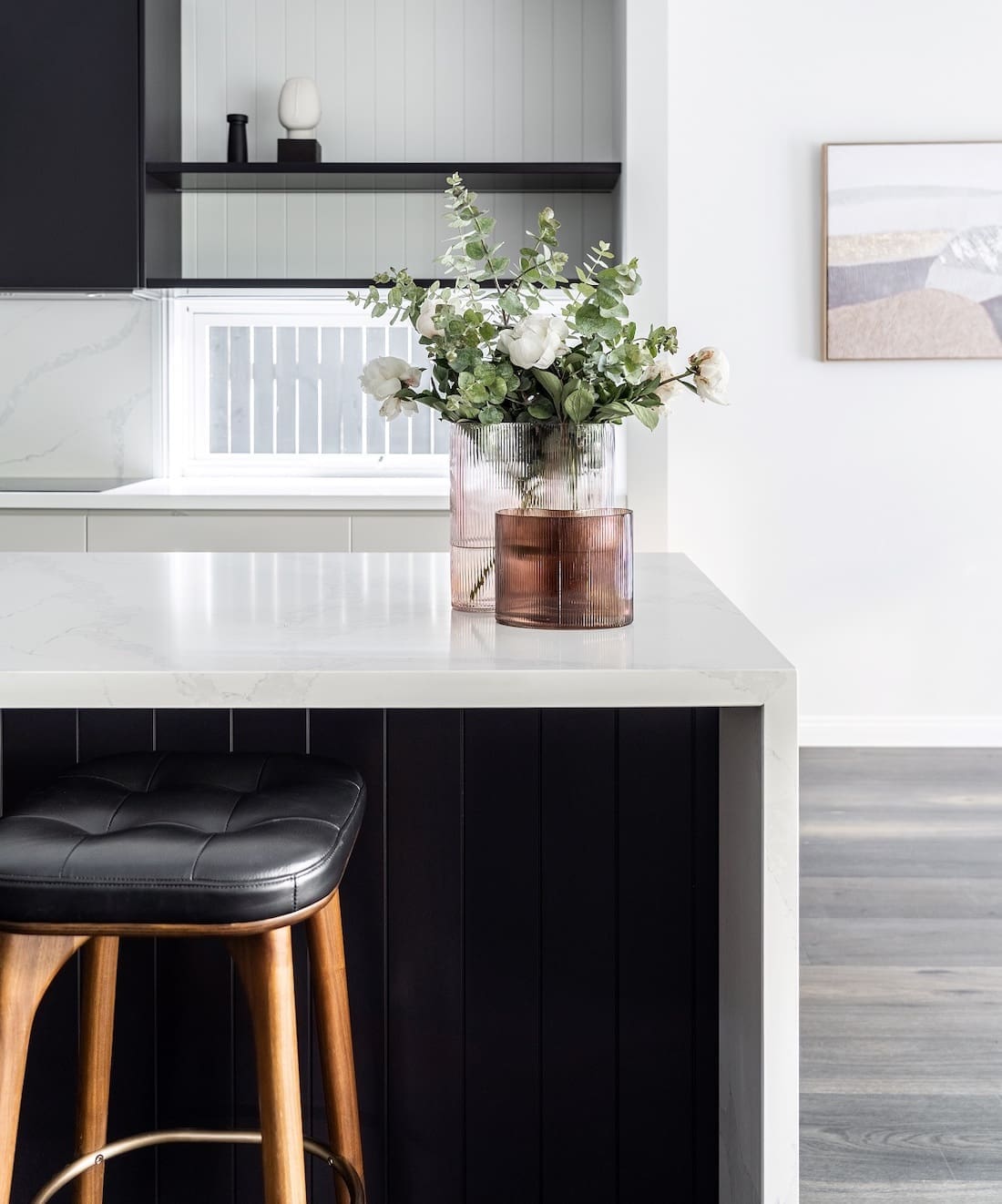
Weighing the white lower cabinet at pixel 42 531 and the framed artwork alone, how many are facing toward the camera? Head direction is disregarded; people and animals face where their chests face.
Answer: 2

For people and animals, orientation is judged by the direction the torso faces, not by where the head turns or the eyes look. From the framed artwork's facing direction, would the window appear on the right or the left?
on its right

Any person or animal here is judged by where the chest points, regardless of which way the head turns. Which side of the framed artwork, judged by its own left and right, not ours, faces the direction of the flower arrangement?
front

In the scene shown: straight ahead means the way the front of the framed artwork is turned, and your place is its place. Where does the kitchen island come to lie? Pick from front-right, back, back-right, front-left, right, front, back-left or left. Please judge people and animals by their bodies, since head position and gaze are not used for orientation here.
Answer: front

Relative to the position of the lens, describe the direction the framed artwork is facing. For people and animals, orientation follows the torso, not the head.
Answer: facing the viewer

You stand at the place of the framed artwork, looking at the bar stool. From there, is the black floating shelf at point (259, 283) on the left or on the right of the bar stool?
right

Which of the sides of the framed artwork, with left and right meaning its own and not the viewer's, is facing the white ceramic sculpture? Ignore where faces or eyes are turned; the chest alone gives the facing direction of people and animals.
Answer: right

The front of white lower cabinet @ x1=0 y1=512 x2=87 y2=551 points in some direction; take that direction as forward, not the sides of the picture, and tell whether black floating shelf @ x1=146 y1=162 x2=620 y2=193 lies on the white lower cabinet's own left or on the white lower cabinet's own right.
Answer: on the white lower cabinet's own left

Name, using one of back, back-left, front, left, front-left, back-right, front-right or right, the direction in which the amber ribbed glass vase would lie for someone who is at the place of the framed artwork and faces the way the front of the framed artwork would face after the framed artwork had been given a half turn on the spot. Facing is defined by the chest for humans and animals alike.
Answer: back

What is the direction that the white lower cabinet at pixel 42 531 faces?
toward the camera

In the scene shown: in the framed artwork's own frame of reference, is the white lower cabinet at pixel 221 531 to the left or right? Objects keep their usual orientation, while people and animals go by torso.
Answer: on its right
